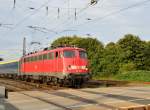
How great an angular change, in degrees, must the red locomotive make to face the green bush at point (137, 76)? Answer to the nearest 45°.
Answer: approximately 90° to its left

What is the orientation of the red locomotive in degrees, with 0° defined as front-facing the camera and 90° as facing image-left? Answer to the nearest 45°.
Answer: approximately 315°
